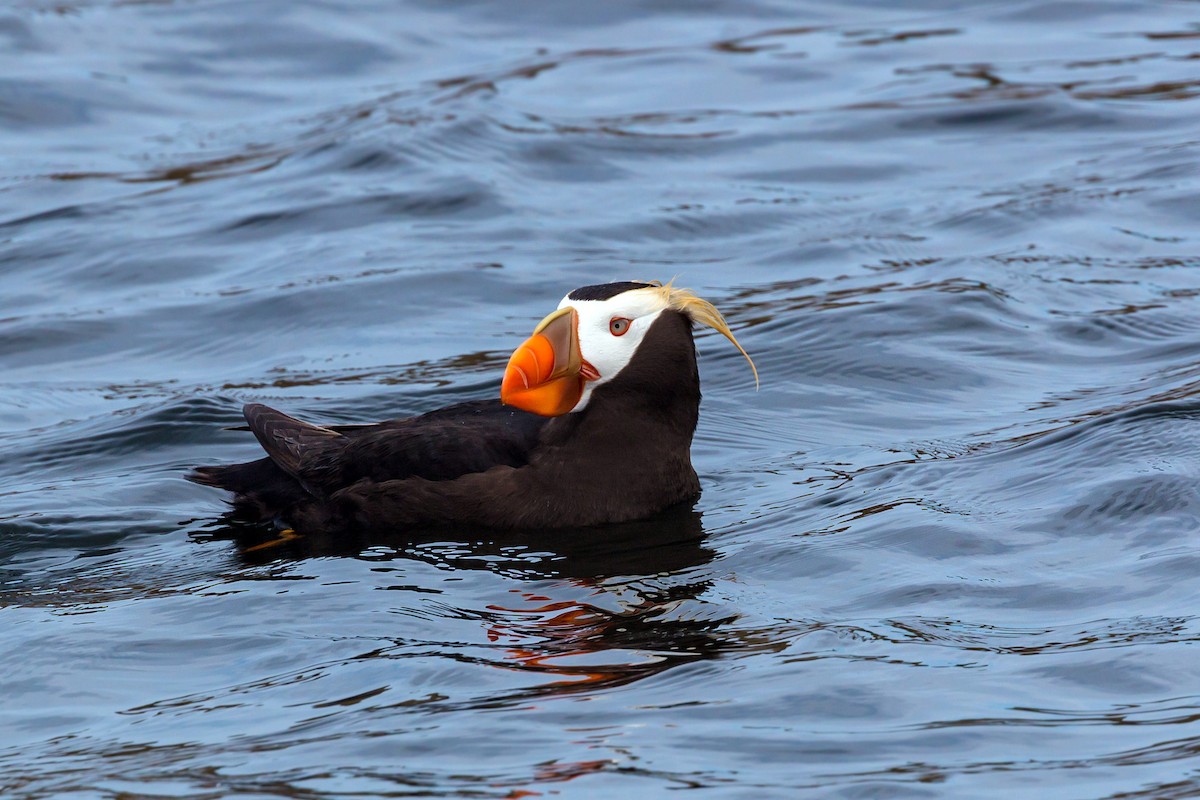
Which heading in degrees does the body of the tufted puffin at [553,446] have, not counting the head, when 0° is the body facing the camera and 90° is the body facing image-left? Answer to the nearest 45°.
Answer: approximately 270°
